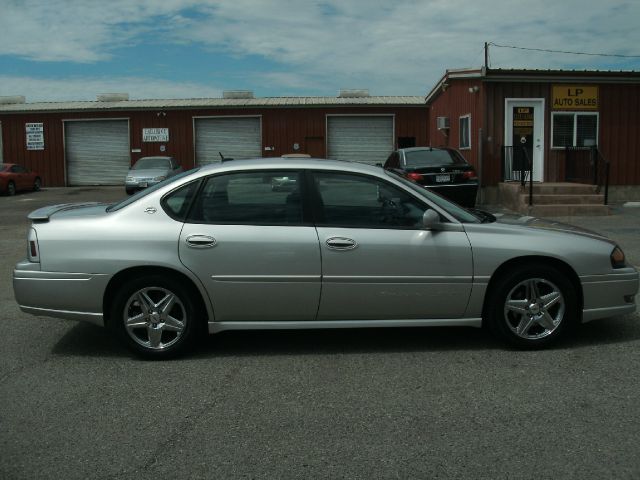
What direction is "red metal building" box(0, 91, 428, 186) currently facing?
toward the camera

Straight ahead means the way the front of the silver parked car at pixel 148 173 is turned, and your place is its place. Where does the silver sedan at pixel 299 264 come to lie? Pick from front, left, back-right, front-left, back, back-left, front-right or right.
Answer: front-left

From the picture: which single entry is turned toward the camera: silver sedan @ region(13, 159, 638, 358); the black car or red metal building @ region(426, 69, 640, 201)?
the red metal building

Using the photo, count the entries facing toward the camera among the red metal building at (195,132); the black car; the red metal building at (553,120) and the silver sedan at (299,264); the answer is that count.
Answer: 2

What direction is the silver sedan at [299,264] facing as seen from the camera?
to the viewer's right

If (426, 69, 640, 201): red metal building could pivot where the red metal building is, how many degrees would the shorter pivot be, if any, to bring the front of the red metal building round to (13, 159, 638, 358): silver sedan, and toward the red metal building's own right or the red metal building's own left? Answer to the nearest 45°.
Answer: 0° — it already faces it

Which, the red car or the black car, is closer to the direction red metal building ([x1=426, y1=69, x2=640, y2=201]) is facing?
the black car

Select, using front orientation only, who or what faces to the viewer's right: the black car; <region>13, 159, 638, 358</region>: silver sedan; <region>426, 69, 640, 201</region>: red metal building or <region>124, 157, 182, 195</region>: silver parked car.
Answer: the silver sedan

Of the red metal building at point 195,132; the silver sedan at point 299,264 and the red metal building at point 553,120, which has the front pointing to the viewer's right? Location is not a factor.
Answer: the silver sedan

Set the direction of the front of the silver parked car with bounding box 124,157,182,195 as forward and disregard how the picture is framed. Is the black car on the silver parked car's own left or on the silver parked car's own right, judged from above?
on the silver parked car's own left

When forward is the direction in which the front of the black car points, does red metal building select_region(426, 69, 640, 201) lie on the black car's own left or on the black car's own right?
on the black car's own right

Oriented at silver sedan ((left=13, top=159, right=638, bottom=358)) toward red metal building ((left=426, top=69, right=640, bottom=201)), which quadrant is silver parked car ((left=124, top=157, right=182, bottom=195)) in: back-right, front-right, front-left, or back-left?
front-left

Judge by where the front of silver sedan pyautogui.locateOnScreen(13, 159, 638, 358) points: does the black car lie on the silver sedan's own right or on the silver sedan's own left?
on the silver sedan's own left
